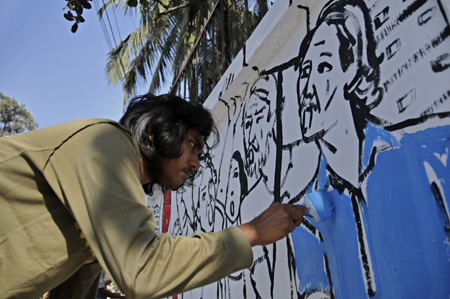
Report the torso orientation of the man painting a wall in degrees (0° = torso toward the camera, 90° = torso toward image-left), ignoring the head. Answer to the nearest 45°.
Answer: approximately 270°
